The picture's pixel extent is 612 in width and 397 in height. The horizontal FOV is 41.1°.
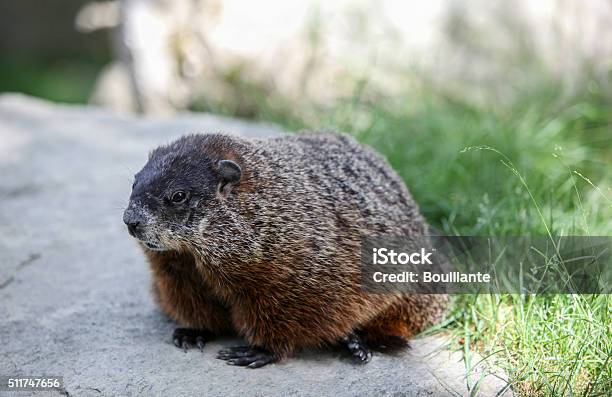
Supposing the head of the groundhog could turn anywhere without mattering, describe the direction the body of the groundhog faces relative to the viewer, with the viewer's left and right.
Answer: facing the viewer and to the left of the viewer
